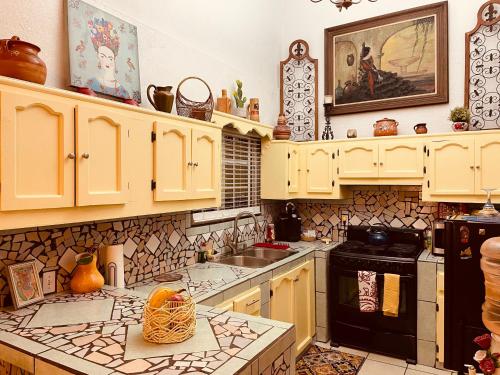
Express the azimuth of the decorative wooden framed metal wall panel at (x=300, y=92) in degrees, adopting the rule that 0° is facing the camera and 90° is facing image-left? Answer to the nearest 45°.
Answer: approximately 0°

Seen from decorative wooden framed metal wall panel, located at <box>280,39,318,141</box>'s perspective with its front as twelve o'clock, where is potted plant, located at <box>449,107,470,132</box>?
The potted plant is roughly at 10 o'clock from the decorative wooden framed metal wall panel.

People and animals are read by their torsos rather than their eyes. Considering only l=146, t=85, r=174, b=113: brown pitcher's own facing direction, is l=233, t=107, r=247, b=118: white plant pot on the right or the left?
on its left

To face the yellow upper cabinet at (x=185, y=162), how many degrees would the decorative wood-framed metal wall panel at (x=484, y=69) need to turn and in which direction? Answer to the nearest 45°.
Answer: approximately 45° to its right
